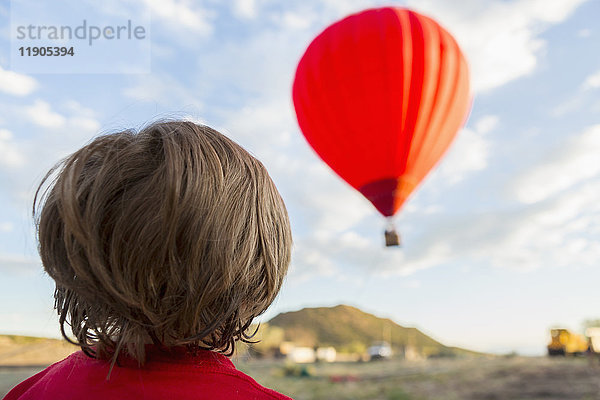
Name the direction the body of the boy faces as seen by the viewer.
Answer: away from the camera

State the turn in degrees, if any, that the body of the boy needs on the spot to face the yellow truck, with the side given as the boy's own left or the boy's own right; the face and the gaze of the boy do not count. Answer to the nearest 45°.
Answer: approximately 45° to the boy's own right

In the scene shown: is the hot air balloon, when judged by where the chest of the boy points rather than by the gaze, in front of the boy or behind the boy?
in front
